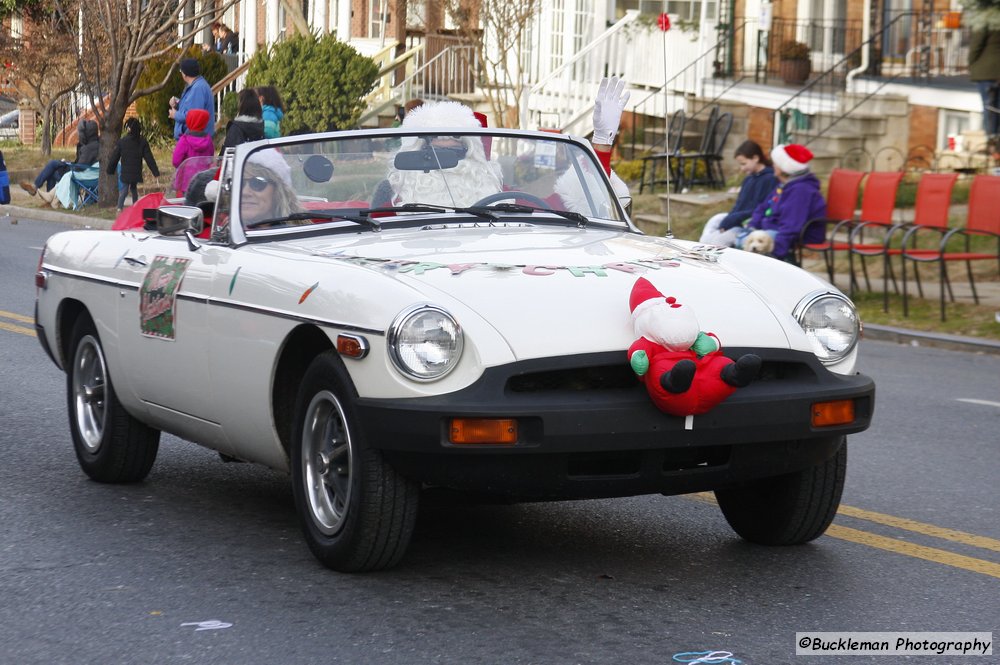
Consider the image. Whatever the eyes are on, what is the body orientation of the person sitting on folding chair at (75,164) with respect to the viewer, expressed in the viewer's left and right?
facing to the left of the viewer

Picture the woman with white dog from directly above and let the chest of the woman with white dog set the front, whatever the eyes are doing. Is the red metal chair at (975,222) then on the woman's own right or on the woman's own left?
on the woman's own left

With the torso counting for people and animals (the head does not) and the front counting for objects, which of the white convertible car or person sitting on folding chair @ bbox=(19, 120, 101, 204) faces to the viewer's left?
the person sitting on folding chair

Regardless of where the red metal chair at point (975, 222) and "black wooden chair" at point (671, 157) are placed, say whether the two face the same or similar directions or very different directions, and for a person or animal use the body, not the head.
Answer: same or similar directions

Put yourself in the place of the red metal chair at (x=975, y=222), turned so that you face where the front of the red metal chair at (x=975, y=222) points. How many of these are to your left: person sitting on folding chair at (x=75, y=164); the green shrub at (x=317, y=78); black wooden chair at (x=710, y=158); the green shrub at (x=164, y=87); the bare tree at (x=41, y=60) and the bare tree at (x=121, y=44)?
0

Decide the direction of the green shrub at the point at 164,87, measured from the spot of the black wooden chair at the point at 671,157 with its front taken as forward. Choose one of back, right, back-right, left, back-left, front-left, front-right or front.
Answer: right

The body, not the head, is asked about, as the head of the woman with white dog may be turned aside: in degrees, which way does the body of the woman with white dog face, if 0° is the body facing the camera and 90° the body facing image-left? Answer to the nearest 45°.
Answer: approximately 45°

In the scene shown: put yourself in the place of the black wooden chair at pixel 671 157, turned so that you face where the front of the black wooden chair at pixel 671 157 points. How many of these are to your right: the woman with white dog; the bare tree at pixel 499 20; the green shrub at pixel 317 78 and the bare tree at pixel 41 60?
3

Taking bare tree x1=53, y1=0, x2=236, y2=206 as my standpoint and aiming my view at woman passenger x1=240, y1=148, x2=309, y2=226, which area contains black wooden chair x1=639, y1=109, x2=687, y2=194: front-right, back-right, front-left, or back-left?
front-left

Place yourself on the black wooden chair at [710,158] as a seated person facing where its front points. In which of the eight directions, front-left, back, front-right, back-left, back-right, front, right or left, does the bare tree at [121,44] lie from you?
front-right

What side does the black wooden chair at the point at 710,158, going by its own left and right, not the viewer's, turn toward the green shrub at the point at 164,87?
right

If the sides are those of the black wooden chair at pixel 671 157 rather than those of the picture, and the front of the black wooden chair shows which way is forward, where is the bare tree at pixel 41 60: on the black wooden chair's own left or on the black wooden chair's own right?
on the black wooden chair's own right

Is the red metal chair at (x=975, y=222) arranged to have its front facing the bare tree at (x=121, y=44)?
no

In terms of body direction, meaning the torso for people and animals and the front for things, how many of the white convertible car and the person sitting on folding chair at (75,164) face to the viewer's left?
1

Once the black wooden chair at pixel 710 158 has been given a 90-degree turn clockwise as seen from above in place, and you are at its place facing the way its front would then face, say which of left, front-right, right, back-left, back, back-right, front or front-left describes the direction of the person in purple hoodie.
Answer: back-left

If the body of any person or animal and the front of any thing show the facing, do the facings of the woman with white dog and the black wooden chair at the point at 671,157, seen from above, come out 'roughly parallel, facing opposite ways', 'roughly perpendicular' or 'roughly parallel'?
roughly parallel

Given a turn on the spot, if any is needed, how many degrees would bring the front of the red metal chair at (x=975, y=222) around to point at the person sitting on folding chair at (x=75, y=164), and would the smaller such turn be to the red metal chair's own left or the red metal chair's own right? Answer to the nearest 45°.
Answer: approximately 90° to the red metal chair's own right
